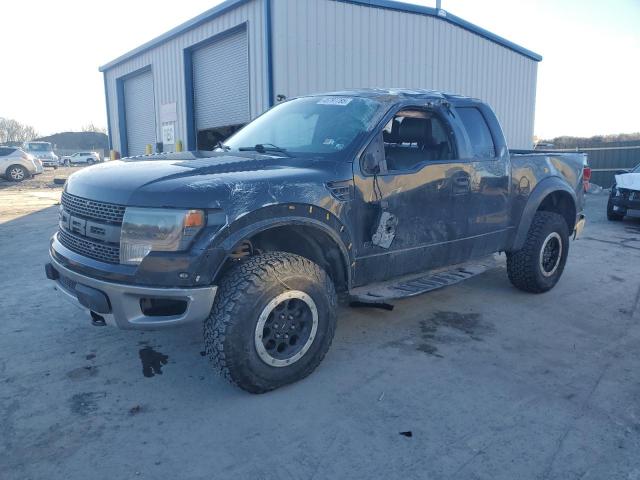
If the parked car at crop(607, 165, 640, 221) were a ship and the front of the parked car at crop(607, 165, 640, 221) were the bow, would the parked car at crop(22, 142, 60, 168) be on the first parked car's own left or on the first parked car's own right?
on the first parked car's own right

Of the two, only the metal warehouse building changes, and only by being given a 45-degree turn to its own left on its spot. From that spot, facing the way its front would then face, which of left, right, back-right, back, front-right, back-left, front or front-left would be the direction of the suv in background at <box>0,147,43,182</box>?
back-right

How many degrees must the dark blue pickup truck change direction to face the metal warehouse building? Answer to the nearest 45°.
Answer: approximately 135° to its right

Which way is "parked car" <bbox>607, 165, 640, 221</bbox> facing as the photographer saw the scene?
facing the viewer and to the left of the viewer

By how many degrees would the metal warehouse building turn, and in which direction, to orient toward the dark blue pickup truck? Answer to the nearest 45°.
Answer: approximately 45° to its left

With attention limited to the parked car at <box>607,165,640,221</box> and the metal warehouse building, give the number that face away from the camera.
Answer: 0

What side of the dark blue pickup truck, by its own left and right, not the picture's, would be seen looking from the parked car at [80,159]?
right

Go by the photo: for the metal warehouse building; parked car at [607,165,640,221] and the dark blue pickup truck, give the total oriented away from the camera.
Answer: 0

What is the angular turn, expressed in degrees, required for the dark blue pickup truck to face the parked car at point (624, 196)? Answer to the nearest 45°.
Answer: approximately 180°
